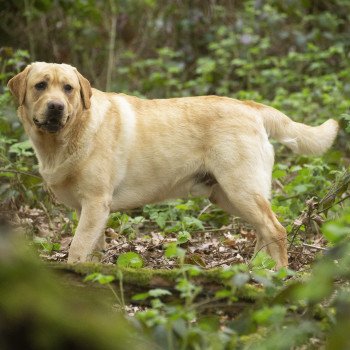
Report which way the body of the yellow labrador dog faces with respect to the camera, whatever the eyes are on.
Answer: to the viewer's left

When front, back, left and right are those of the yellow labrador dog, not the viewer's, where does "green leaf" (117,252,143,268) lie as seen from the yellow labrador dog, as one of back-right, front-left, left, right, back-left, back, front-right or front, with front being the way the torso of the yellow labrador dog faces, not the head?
left

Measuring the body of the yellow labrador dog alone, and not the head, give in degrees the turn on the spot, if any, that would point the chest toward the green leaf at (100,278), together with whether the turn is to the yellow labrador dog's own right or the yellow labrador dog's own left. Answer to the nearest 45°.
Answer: approximately 90° to the yellow labrador dog's own left
